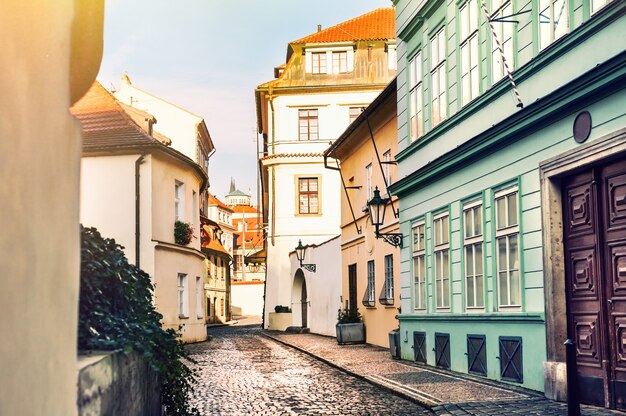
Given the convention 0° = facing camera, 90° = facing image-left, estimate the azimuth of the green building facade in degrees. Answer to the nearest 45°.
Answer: approximately 45°

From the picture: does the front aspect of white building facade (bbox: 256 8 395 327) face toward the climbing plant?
yes

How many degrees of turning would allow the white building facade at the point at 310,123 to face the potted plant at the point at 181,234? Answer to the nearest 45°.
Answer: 0° — it already faces it

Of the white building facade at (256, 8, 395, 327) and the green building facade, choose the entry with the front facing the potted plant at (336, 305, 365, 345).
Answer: the white building facade

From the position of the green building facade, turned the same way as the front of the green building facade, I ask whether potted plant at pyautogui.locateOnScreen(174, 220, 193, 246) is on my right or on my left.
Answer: on my right

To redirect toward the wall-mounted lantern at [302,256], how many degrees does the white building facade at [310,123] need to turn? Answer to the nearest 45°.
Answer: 0° — it already faces it

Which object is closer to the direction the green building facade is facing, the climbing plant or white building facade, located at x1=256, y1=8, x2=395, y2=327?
the climbing plant

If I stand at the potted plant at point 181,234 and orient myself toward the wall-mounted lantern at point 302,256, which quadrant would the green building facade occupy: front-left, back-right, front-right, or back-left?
back-right

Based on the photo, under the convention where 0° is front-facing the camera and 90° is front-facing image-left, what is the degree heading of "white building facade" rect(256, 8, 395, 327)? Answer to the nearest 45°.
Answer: approximately 0°

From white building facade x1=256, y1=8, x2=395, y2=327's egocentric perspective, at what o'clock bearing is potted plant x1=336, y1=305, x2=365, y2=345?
The potted plant is roughly at 12 o'clock from the white building facade.
